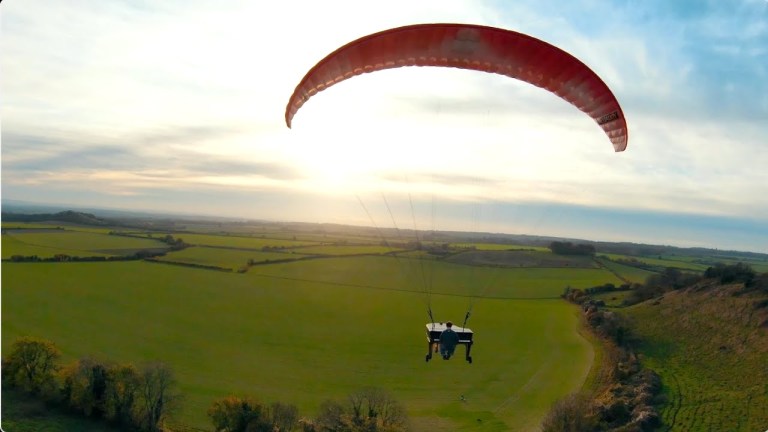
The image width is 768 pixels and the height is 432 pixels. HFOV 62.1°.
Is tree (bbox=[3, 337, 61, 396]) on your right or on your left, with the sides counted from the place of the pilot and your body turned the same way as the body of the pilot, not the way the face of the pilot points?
on your left

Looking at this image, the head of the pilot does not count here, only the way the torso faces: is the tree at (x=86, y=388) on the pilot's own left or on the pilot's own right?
on the pilot's own left

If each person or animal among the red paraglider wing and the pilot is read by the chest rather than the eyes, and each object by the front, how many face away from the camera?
2

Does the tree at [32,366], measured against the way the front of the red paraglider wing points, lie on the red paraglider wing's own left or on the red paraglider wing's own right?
on the red paraglider wing's own left

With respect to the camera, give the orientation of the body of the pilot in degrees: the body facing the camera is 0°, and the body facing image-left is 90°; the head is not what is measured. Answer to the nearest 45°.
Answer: approximately 180°

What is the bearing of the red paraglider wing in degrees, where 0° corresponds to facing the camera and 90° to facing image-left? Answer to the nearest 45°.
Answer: approximately 180°

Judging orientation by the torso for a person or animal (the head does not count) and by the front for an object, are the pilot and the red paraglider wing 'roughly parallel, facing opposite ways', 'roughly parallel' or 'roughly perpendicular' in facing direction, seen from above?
roughly parallel
